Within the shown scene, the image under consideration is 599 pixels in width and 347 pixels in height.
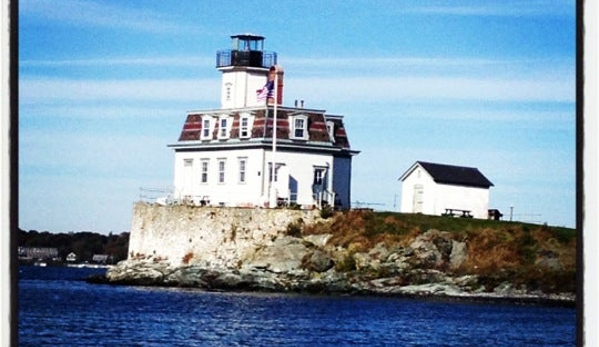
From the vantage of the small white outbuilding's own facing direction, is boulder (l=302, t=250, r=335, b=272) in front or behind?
in front

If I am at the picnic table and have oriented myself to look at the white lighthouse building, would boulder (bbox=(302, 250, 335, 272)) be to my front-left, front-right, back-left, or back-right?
front-left

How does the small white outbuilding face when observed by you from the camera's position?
facing the viewer and to the left of the viewer

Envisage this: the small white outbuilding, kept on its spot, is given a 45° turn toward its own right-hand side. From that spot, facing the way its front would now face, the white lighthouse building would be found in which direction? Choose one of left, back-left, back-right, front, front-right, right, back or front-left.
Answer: front

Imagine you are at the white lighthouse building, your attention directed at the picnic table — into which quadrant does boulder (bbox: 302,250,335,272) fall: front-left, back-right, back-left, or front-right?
front-right

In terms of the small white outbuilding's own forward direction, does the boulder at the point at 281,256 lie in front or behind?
in front

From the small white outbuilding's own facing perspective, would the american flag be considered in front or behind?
in front
